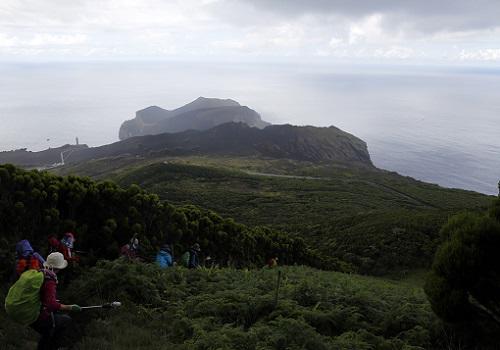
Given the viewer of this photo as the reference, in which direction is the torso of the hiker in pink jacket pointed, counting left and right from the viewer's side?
facing to the right of the viewer
